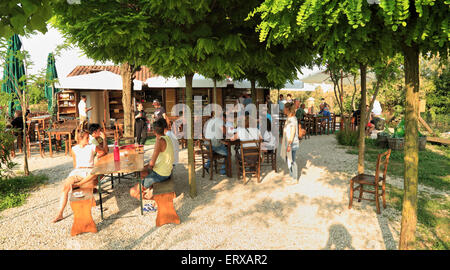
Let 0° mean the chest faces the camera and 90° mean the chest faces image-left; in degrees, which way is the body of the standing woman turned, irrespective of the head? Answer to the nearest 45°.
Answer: approximately 90°

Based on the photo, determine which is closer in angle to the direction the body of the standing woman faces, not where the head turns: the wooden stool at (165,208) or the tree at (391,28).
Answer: the wooden stool

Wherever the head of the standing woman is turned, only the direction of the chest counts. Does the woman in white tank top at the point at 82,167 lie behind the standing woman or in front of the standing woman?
in front

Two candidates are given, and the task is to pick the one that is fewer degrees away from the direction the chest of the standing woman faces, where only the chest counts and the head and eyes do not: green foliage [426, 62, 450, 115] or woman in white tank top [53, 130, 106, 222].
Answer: the woman in white tank top

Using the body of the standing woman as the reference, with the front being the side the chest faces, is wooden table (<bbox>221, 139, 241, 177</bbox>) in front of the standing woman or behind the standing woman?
in front

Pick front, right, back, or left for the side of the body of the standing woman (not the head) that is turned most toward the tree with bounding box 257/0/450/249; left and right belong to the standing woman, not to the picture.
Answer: left
